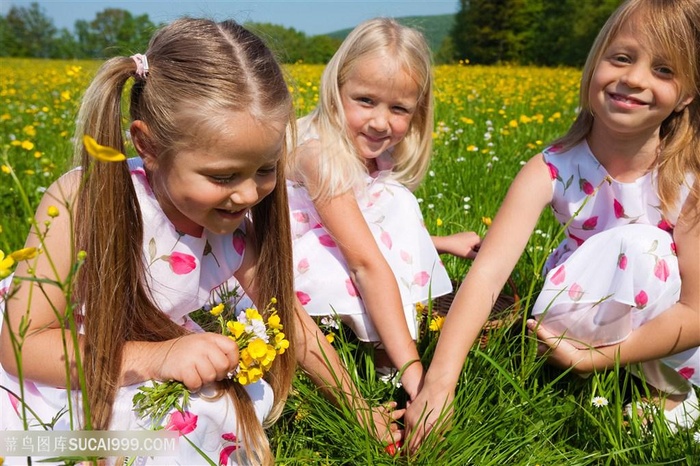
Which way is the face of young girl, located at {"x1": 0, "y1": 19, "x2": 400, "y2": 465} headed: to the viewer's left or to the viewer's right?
to the viewer's right

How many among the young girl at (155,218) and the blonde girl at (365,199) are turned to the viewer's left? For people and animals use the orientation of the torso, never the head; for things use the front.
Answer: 0

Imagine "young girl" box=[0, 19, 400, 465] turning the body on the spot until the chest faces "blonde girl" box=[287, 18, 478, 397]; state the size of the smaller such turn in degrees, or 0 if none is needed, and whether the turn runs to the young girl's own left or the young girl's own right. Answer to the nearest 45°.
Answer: approximately 90° to the young girl's own left

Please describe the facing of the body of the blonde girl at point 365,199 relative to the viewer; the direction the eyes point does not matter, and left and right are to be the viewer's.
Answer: facing the viewer and to the right of the viewer

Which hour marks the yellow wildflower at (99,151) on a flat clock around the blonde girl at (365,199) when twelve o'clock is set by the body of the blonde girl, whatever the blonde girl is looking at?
The yellow wildflower is roughly at 2 o'clock from the blonde girl.

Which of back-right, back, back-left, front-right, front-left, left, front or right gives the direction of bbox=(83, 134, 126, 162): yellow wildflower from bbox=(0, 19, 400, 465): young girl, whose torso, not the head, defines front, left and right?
front-right

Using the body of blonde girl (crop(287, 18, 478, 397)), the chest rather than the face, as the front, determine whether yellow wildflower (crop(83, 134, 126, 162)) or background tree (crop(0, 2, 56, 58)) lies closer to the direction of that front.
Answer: the yellow wildflower

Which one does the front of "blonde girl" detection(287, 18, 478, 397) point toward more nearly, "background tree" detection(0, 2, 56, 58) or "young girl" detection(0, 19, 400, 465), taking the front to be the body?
the young girl
